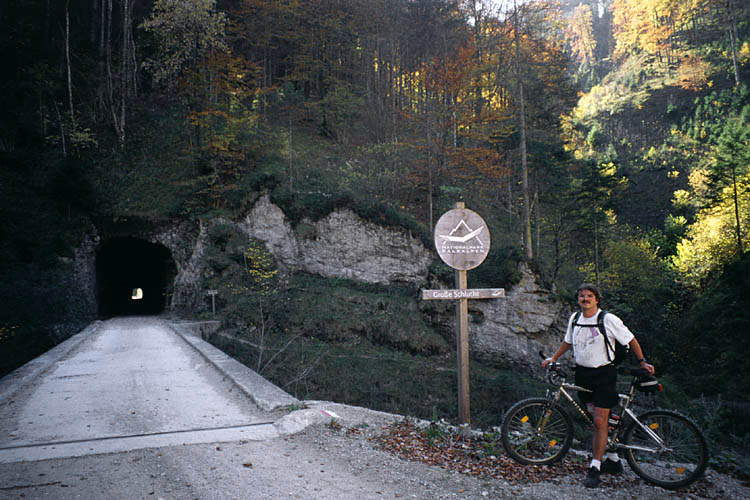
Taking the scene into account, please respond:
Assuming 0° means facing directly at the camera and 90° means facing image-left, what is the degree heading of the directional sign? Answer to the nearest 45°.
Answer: approximately 0°

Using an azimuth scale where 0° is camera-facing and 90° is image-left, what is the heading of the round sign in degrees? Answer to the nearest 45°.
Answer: approximately 0°

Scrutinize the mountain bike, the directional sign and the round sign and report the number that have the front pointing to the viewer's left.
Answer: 1

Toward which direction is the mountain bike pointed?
to the viewer's left

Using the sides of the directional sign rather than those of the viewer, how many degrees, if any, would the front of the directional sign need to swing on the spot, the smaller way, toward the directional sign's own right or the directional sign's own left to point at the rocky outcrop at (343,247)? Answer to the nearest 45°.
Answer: approximately 180°

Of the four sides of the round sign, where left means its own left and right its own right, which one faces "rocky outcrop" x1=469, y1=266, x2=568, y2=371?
back

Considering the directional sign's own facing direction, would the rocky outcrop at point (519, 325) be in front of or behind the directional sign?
behind

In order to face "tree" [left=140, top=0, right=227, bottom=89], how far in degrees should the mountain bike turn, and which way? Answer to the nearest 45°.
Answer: approximately 45° to its right

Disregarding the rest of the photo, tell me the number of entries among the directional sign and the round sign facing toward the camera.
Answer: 2

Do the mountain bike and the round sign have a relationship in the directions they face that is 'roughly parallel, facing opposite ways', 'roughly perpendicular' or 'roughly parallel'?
roughly perpendicular
